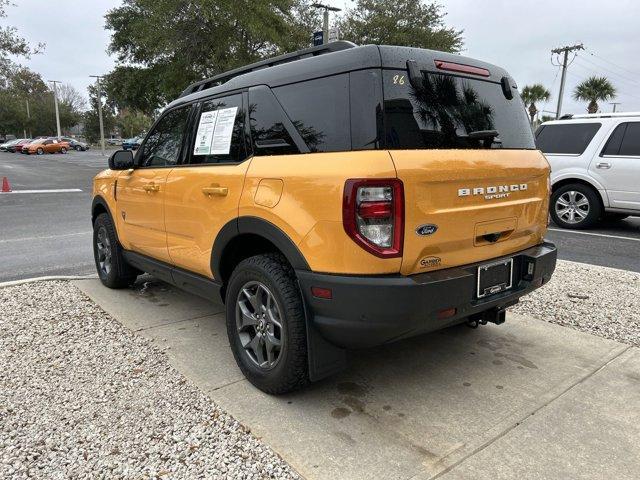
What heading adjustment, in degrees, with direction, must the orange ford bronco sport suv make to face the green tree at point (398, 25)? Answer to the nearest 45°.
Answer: approximately 45° to its right

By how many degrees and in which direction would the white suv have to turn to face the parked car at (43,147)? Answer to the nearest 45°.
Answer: approximately 135° to its left

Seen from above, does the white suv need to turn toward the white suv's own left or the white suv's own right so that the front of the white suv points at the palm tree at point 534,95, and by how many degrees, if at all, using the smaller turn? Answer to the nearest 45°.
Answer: approximately 90° to the white suv's own left

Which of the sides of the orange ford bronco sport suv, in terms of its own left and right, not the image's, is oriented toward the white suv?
right

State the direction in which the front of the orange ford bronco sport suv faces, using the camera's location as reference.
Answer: facing away from the viewer and to the left of the viewer

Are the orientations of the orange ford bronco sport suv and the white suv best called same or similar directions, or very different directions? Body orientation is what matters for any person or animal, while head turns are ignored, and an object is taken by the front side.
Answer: very different directions

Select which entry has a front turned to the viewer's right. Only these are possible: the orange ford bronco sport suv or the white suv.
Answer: the white suv

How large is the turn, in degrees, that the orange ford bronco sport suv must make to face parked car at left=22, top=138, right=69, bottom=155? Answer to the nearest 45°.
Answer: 0° — it already faces it

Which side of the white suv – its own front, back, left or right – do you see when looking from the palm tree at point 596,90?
left

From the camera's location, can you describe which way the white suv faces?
facing to the right of the viewer

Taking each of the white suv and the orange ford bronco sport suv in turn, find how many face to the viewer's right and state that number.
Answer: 1

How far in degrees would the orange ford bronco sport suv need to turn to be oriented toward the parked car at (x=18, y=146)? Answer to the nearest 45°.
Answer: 0° — it already faces it

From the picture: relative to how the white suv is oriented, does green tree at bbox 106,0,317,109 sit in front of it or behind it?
behind
